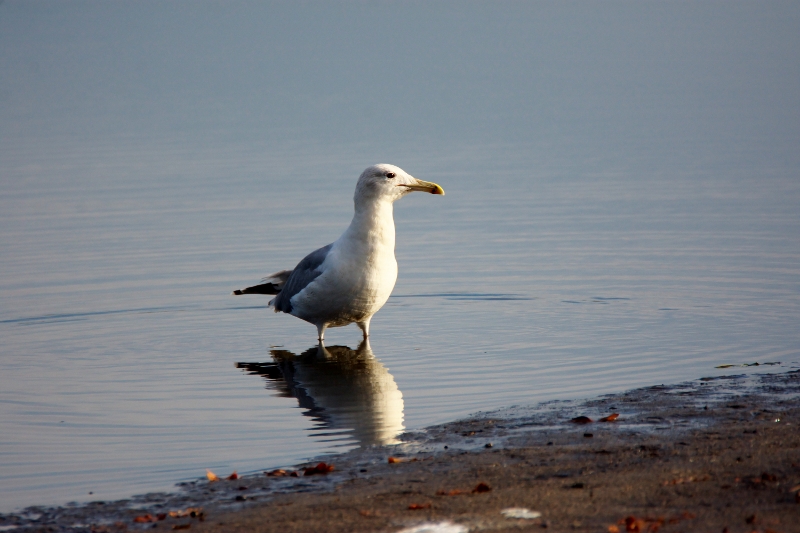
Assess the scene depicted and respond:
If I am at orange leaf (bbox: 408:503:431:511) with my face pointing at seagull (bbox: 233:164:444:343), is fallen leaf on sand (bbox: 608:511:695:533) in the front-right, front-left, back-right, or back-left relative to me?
back-right

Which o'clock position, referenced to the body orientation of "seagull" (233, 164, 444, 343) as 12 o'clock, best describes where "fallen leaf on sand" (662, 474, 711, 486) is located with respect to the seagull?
The fallen leaf on sand is roughly at 1 o'clock from the seagull.

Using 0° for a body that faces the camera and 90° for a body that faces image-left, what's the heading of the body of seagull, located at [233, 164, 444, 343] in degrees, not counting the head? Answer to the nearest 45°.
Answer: approximately 315°

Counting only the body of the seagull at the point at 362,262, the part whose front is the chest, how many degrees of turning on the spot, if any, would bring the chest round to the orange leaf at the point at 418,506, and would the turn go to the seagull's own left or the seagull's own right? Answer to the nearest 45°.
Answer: approximately 45° to the seagull's own right

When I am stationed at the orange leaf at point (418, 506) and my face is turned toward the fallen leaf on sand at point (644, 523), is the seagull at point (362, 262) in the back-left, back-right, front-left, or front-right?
back-left

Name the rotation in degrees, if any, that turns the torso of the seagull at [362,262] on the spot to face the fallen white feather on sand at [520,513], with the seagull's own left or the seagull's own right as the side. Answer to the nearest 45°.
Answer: approximately 45° to the seagull's own right

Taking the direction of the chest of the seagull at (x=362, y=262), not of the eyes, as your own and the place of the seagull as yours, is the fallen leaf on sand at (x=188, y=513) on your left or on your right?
on your right

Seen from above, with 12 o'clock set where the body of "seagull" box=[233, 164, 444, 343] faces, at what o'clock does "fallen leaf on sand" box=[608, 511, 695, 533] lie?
The fallen leaf on sand is roughly at 1 o'clock from the seagull.

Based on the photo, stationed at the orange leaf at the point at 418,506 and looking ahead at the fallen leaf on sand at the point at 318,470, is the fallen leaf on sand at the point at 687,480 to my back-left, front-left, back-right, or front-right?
back-right
